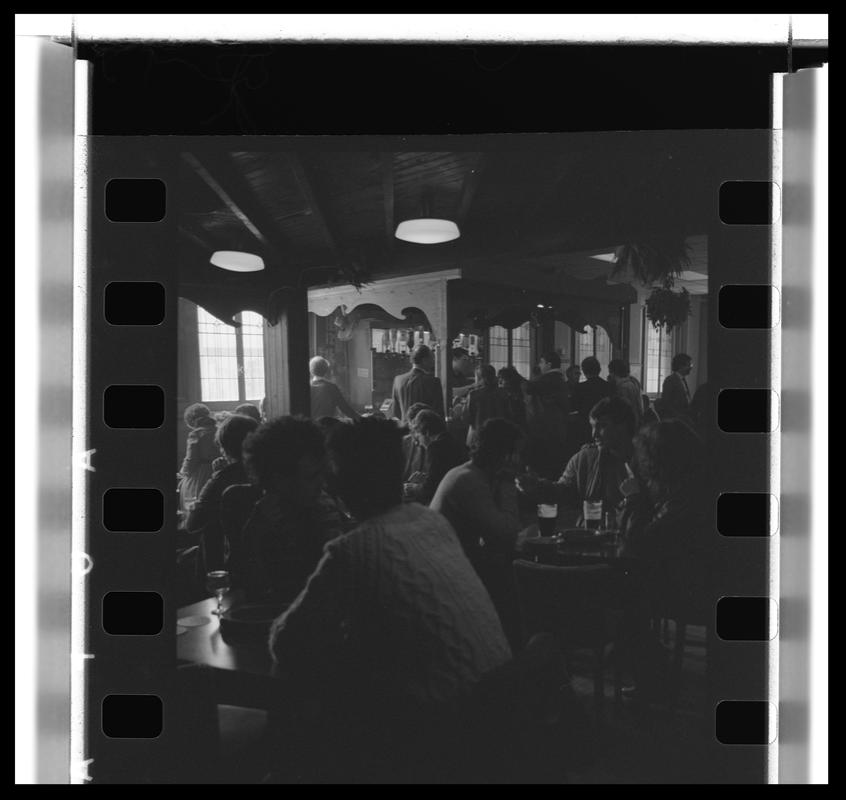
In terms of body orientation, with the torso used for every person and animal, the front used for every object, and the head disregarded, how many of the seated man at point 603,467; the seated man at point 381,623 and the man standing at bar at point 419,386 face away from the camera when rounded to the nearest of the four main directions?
2

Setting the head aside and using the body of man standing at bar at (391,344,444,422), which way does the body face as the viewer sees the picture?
away from the camera

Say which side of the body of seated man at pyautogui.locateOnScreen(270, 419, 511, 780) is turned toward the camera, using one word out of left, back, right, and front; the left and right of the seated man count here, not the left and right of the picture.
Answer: back

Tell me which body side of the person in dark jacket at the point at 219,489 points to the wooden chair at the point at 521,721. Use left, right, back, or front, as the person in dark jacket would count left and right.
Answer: front

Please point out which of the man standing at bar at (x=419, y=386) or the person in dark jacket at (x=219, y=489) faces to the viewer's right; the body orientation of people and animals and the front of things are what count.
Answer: the person in dark jacket

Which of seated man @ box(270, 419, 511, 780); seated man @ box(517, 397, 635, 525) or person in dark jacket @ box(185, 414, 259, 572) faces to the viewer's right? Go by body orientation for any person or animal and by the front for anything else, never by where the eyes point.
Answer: the person in dark jacket

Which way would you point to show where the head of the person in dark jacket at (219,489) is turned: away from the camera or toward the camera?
away from the camera

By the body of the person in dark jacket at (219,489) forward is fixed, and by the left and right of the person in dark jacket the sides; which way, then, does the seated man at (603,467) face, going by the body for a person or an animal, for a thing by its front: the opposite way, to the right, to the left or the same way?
the opposite way

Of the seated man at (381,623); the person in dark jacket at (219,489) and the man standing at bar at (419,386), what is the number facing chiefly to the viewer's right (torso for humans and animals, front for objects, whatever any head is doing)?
1

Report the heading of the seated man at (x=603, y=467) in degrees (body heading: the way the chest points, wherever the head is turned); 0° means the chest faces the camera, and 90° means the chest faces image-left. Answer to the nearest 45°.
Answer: approximately 45°

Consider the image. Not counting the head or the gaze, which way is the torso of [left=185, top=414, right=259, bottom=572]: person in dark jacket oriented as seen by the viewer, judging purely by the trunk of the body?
to the viewer's right

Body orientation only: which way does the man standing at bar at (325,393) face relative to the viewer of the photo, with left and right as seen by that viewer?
facing away from the viewer and to the right of the viewer
